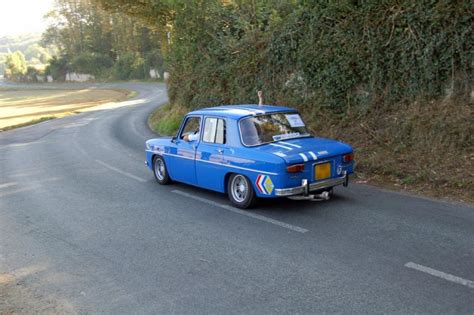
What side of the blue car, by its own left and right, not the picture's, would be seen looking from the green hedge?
right

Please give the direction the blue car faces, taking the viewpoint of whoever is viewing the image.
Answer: facing away from the viewer and to the left of the viewer
